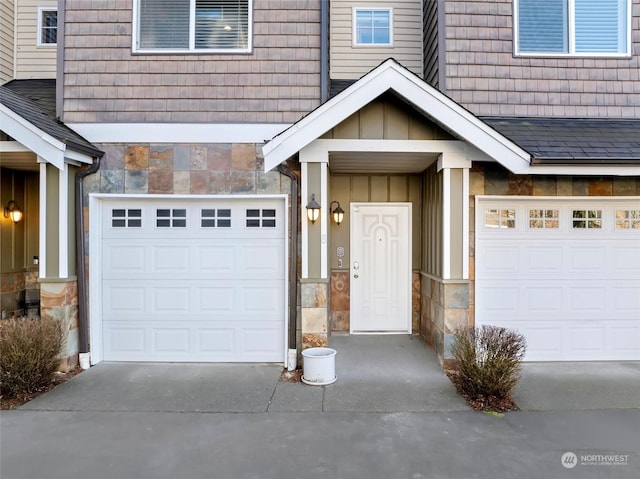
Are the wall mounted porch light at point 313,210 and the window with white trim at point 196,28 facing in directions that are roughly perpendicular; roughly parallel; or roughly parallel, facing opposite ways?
roughly parallel

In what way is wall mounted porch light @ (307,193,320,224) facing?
toward the camera

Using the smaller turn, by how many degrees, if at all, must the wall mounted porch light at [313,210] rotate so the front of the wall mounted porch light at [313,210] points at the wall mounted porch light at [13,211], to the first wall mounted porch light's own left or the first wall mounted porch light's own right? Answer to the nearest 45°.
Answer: approximately 90° to the first wall mounted porch light's own right

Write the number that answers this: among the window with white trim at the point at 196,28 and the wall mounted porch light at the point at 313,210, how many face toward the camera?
2

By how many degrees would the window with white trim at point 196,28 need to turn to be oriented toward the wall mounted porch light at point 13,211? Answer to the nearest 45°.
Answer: approximately 135° to its right

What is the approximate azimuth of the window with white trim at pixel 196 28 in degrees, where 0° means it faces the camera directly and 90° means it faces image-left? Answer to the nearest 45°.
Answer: approximately 0°

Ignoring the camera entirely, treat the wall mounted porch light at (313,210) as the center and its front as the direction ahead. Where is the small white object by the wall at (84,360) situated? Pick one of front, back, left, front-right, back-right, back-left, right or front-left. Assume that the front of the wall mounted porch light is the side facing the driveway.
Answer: right
